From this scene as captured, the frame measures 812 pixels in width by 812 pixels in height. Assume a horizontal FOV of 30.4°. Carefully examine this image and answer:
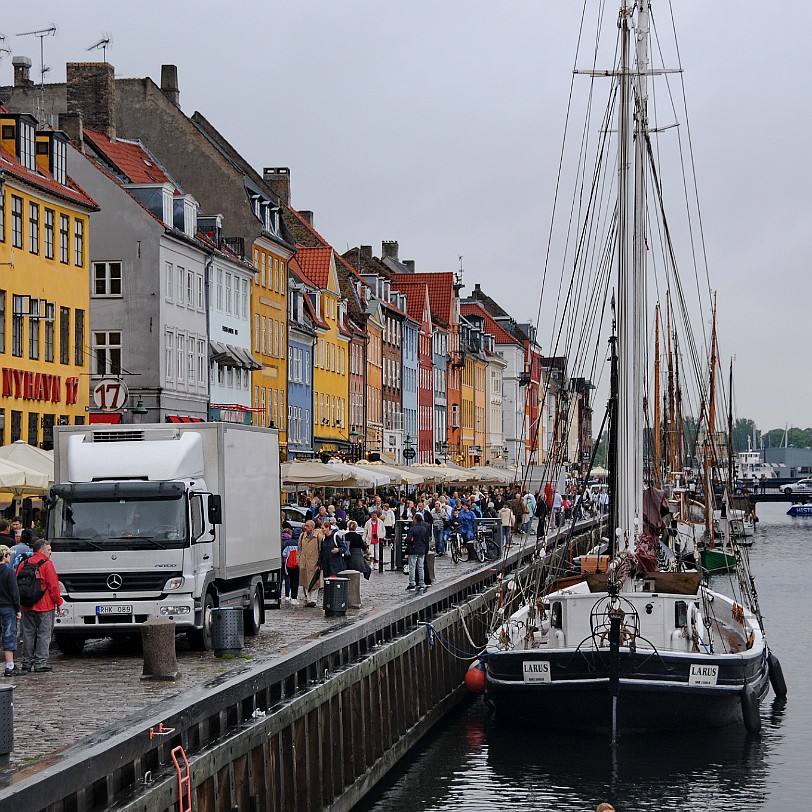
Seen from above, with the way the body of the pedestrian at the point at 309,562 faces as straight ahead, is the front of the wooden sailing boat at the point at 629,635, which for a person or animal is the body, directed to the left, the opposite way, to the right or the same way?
the opposite way

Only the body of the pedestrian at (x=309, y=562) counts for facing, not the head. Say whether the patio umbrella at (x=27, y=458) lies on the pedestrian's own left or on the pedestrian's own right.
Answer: on the pedestrian's own right

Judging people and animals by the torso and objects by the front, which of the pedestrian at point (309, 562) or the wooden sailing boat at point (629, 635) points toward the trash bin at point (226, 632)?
the pedestrian

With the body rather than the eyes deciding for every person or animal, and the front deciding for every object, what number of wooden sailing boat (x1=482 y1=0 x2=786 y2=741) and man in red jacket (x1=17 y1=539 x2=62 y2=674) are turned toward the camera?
0

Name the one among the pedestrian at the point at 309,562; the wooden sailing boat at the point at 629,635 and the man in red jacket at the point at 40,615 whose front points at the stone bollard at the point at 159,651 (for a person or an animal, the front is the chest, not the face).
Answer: the pedestrian

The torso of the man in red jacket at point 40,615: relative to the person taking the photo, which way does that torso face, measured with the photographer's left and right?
facing away from the viewer and to the right of the viewer

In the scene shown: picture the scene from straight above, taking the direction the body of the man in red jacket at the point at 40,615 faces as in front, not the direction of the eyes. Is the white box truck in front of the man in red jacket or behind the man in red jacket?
in front

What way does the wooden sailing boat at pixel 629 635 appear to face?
away from the camera

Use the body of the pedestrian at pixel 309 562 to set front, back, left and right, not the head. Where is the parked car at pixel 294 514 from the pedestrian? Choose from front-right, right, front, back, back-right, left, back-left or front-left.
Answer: back

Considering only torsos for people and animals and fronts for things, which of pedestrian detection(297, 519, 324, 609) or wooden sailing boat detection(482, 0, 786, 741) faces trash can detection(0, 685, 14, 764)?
the pedestrian

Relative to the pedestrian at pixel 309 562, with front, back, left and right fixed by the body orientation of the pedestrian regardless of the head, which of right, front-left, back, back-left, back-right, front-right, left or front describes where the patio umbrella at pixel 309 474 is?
back

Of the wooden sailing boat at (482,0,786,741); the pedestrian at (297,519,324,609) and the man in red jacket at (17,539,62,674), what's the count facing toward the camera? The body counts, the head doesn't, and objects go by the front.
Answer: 1

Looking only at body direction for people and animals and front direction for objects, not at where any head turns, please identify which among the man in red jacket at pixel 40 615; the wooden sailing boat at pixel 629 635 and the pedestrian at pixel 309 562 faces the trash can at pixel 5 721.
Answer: the pedestrian

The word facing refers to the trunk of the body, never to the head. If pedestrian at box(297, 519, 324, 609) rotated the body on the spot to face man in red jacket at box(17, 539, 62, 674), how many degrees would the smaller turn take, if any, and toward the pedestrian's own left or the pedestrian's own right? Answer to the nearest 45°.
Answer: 0° — they already face them

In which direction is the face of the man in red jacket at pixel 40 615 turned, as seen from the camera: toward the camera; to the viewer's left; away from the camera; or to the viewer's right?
to the viewer's right

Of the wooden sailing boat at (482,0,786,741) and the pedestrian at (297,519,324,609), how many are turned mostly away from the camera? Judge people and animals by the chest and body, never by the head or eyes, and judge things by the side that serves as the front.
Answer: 1
